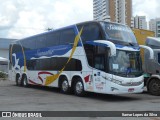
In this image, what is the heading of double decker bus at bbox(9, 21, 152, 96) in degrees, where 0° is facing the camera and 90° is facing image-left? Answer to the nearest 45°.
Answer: approximately 315°
